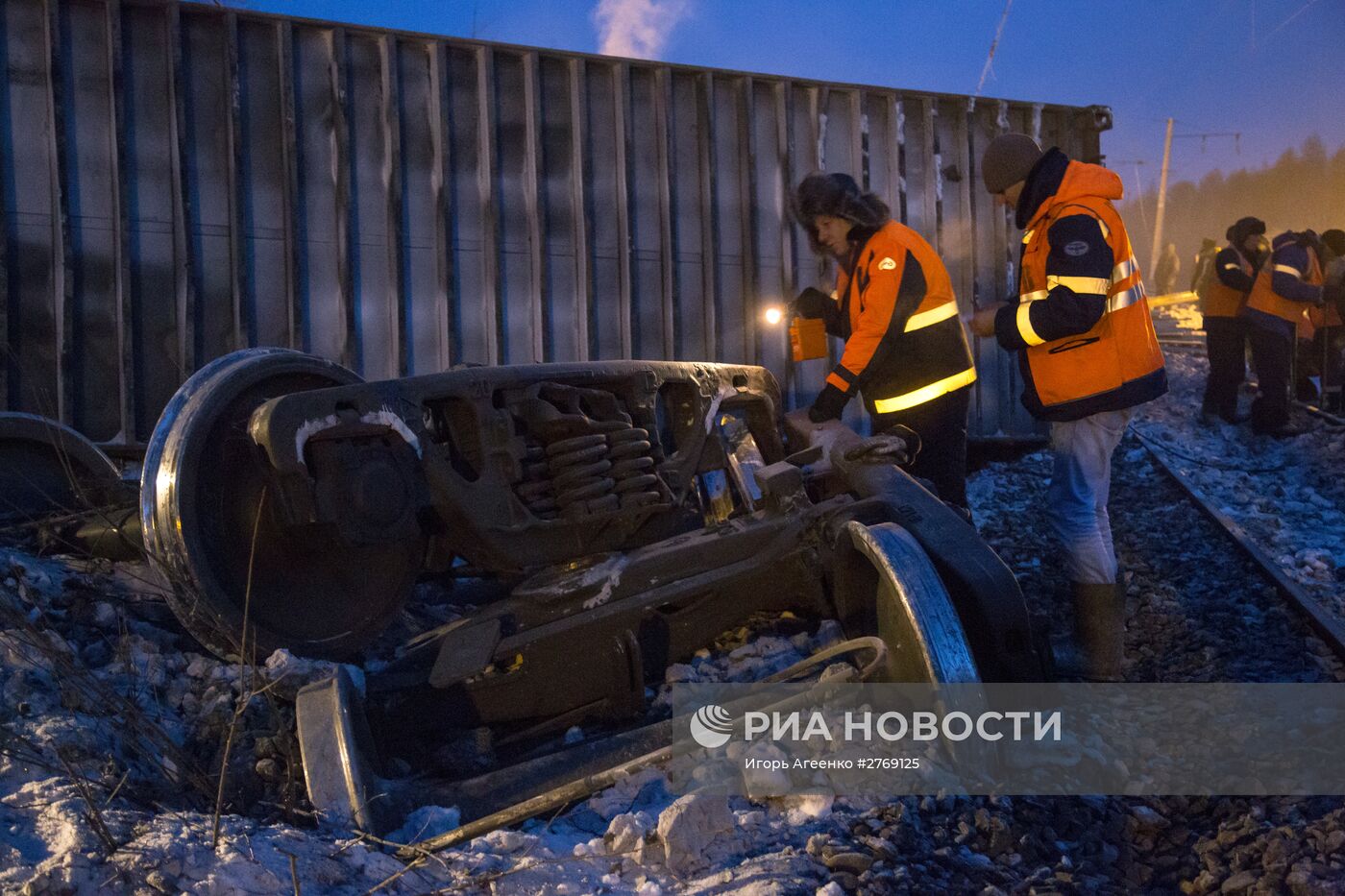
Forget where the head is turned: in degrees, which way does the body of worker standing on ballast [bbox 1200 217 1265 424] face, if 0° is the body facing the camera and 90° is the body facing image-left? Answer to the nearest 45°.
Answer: approximately 270°

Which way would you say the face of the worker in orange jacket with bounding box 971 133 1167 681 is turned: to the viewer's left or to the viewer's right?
to the viewer's left

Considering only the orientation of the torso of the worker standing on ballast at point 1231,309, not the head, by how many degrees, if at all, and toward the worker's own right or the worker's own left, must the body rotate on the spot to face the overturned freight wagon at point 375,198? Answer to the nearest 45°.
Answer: approximately 135° to the worker's own right

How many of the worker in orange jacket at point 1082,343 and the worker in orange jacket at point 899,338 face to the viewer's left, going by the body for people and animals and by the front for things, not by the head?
2

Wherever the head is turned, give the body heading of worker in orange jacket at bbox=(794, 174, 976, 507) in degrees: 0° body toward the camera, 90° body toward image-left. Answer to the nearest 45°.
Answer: approximately 90°

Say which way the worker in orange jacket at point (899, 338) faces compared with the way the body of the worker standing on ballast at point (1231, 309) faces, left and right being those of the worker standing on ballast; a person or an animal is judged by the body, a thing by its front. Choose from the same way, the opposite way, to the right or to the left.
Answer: the opposite way
